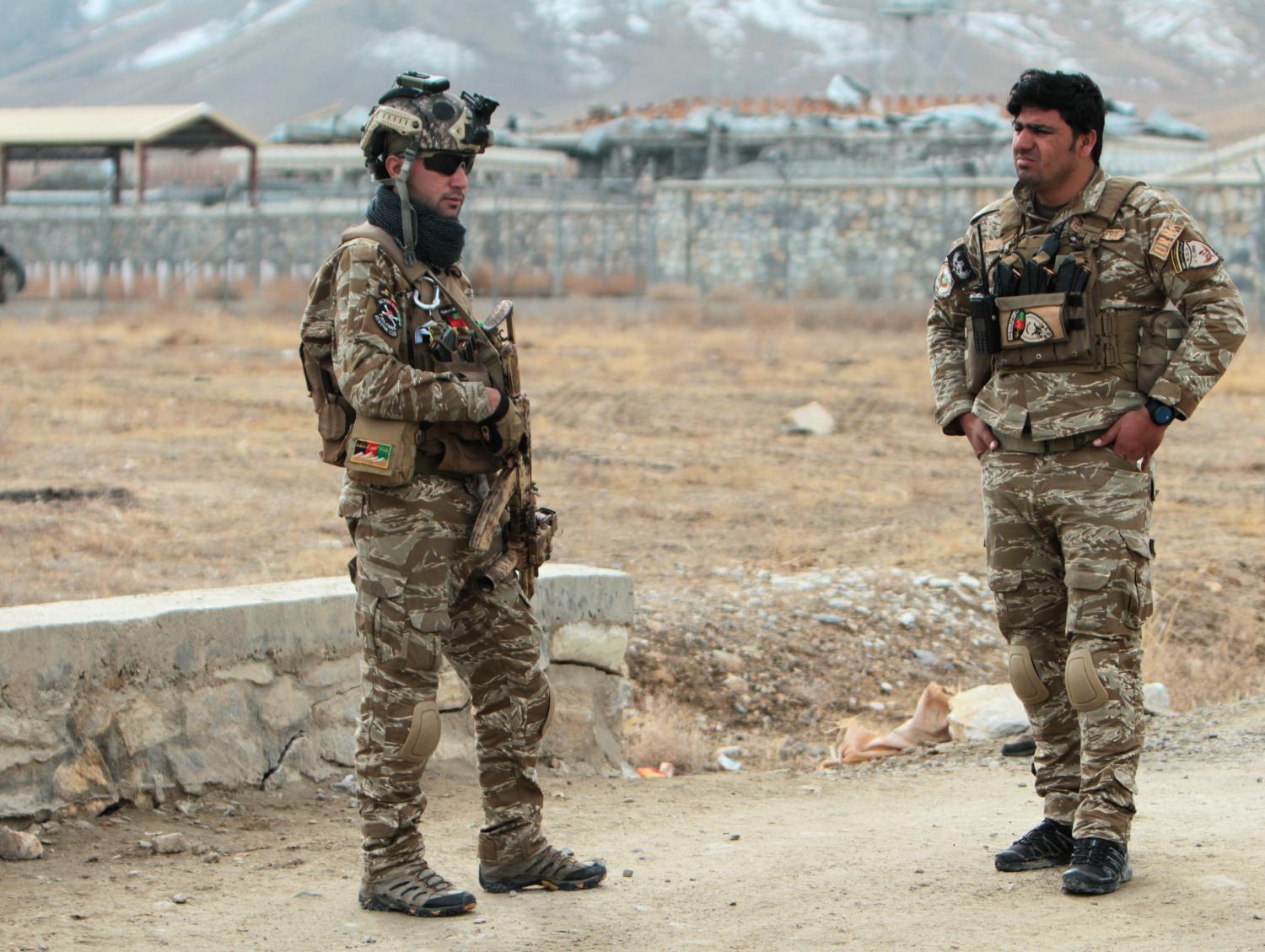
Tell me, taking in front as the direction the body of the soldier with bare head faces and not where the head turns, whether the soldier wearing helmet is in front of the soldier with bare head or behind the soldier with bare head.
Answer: in front

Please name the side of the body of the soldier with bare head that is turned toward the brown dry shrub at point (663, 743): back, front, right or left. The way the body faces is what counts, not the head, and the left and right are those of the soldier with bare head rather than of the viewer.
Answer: right

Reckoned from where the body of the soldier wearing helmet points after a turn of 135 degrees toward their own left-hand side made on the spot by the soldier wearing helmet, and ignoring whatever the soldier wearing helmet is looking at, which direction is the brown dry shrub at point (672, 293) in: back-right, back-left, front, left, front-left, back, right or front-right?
front

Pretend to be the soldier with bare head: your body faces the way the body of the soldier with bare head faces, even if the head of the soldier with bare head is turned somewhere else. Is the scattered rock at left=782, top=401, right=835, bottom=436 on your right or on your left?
on your right

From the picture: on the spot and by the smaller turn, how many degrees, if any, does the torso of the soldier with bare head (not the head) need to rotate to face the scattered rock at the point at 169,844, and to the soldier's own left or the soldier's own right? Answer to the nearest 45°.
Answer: approximately 45° to the soldier's own right

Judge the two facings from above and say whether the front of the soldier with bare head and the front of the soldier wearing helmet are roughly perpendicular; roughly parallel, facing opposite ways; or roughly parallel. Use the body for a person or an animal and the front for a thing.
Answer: roughly perpendicular

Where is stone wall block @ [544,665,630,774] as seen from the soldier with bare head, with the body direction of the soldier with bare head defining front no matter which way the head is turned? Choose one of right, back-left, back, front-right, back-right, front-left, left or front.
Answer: right

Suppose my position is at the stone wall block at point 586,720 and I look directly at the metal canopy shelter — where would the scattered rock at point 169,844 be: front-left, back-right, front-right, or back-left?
back-left

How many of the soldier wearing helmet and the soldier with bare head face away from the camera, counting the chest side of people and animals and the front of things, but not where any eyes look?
0

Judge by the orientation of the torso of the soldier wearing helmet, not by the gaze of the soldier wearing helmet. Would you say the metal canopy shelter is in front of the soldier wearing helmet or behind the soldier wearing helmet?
behind

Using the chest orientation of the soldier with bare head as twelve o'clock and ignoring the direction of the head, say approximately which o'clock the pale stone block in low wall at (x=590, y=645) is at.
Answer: The pale stone block in low wall is roughly at 3 o'clock from the soldier with bare head.

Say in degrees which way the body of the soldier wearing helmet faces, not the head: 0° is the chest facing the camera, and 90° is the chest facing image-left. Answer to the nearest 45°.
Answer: approximately 315°

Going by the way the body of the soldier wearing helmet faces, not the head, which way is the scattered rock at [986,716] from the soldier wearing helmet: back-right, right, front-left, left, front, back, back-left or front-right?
left

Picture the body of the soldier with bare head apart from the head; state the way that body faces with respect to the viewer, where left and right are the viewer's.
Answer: facing the viewer and to the left of the viewer

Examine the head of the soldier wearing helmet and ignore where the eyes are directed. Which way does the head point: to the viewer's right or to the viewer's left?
to the viewer's right
